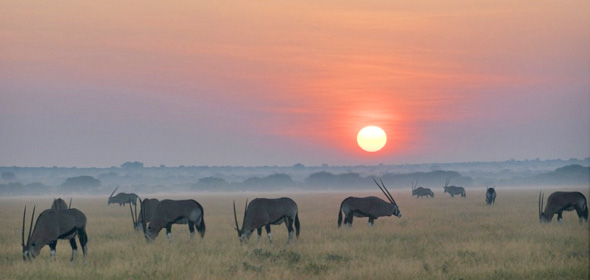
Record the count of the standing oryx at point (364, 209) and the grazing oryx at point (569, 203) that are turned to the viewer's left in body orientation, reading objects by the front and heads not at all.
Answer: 1

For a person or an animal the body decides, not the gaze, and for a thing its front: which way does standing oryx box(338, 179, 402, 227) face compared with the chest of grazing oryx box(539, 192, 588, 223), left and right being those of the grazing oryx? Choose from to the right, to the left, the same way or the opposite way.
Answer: the opposite way

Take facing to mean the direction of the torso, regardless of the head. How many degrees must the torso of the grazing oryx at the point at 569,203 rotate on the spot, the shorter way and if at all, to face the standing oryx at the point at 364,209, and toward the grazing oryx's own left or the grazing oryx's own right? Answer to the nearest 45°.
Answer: approximately 45° to the grazing oryx's own left

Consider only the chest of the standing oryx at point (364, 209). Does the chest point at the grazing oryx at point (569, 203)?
yes

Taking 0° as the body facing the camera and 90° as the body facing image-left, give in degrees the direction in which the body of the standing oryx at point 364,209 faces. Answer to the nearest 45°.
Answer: approximately 270°

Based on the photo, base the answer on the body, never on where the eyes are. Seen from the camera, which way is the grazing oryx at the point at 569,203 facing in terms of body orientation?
to the viewer's left
